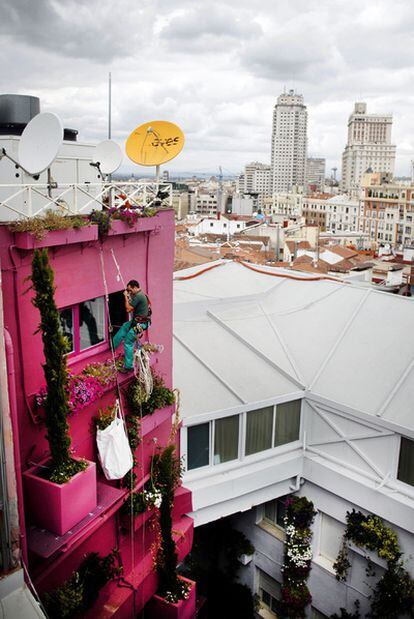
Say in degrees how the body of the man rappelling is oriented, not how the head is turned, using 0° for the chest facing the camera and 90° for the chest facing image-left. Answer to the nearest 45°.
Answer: approximately 90°
